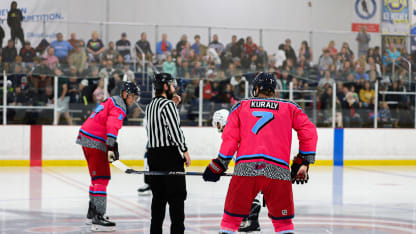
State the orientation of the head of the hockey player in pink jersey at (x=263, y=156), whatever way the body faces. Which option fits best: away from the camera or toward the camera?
away from the camera

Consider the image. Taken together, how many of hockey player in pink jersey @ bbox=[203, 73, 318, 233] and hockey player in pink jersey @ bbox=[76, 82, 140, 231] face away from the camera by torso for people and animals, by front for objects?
1

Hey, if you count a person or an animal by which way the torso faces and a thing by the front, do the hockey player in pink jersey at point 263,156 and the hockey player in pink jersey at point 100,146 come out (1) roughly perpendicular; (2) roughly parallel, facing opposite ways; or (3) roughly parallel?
roughly perpendicular

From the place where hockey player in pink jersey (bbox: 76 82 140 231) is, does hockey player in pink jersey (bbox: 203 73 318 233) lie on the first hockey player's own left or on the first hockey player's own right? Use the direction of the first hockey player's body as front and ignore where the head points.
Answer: on the first hockey player's own right

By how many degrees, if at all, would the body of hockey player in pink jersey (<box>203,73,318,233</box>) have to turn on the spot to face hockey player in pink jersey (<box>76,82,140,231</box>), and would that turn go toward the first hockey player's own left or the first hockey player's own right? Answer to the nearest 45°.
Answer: approximately 45° to the first hockey player's own left

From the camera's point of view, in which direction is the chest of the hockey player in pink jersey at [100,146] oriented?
to the viewer's right

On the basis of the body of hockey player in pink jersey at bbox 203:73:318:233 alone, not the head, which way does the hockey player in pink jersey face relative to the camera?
away from the camera
